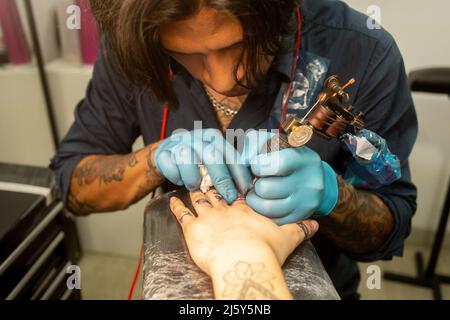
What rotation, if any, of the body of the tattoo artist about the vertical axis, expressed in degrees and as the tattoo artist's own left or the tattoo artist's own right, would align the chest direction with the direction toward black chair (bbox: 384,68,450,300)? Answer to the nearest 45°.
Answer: approximately 135° to the tattoo artist's own left

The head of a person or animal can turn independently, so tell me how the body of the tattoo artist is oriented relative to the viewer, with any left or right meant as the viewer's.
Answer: facing the viewer
